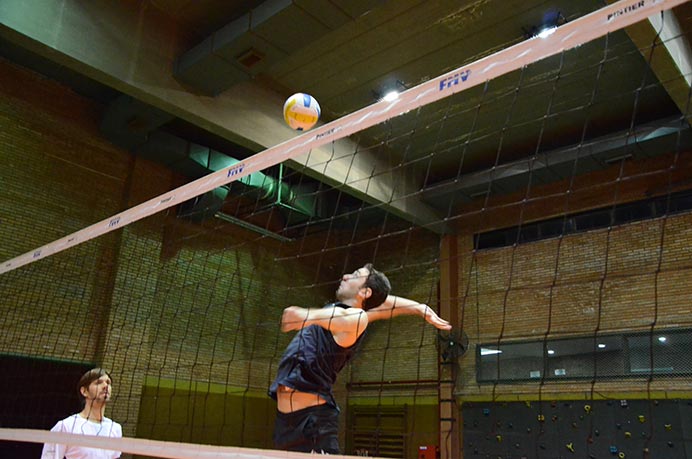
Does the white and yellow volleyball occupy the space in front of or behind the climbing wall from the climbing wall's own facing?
in front

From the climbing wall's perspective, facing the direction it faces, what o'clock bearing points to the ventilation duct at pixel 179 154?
The ventilation duct is roughly at 2 o'clock from the climbing wall.

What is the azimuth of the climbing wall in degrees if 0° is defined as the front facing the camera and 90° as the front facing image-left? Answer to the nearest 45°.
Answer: approximately 0°

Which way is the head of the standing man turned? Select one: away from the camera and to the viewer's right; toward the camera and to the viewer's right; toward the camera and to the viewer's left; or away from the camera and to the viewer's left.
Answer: toward the camera and to the viewer's right

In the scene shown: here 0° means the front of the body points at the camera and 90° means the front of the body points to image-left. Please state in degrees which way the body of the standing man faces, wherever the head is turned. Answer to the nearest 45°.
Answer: approximately 315°

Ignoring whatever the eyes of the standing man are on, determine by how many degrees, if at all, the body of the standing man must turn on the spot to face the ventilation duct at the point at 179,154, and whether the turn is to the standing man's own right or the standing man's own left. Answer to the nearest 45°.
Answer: approximately 135° to the standing man's own left
